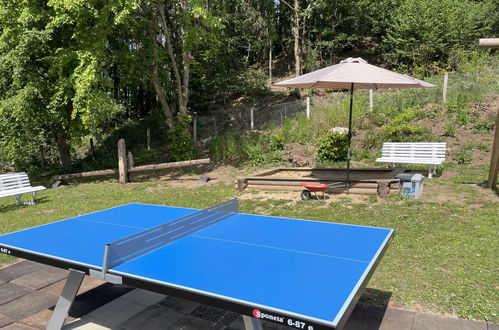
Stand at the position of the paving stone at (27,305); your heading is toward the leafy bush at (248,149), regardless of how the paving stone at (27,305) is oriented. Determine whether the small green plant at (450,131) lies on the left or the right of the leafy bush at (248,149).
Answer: right

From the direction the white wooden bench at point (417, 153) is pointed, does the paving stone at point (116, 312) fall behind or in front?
in front

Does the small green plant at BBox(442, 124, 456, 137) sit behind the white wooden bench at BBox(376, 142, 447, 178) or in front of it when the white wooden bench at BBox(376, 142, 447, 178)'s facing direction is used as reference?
behind

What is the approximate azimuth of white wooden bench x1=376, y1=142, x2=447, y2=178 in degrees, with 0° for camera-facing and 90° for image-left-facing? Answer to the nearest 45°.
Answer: approximately 45°

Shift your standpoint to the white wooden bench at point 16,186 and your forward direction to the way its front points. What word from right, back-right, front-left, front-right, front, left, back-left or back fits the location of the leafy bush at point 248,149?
front-left

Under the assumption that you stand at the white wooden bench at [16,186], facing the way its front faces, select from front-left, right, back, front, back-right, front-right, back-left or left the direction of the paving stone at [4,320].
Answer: front-right

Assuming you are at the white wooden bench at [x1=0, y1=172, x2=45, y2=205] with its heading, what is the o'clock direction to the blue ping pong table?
The blue ping pong table is roughly at 1 o'clock from the white wooden bench.
